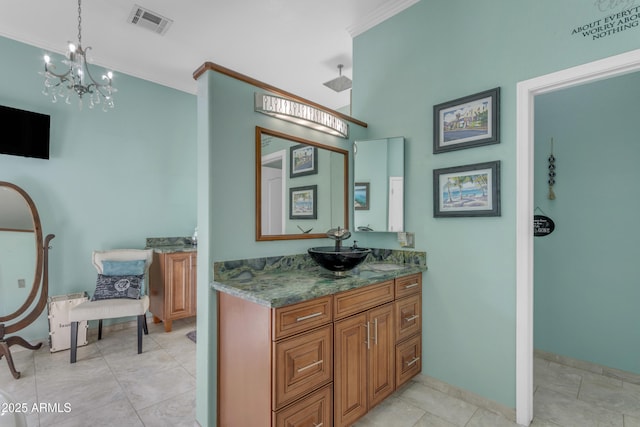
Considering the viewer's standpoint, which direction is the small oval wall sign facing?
facing the viewer

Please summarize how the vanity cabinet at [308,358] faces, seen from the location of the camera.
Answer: facing the viewer and to the right of the viewer

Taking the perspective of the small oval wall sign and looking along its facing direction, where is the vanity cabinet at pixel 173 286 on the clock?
The vanity cabinet is roughly at 2 o'clock from the small oval wall sign.

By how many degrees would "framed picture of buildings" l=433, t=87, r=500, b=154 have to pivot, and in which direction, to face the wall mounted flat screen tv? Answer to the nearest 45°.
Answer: approximately 45° to its right

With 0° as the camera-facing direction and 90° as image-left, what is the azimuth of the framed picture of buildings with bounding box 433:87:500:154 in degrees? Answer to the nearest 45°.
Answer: approximately 45°

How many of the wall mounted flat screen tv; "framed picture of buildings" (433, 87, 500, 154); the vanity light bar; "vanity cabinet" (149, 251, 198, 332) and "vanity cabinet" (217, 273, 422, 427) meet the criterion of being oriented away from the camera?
0

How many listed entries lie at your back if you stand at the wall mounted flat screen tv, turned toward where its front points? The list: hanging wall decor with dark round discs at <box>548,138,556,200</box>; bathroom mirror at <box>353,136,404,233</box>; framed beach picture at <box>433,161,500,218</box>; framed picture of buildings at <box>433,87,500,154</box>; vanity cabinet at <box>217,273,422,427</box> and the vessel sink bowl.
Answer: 0

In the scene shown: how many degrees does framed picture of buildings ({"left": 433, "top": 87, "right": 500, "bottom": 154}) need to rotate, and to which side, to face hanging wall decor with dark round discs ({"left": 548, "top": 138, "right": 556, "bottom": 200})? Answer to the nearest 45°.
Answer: approximately 180°

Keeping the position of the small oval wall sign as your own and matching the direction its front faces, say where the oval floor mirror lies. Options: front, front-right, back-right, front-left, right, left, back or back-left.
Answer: front-right

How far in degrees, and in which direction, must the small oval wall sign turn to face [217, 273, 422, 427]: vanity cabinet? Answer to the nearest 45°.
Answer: approximately 45° to its right

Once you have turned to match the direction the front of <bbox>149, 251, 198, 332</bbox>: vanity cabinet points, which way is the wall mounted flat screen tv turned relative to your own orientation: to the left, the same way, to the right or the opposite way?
the same way

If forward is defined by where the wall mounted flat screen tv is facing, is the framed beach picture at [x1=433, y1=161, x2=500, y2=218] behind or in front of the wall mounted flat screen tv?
in front

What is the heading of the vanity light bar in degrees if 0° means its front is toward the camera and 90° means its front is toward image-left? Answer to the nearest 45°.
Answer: approximately 315°

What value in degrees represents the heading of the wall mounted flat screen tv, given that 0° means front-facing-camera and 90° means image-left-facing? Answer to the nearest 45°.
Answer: approximately 315°

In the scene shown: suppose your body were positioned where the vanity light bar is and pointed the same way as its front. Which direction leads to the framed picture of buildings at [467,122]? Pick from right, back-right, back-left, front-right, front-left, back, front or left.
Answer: front-left

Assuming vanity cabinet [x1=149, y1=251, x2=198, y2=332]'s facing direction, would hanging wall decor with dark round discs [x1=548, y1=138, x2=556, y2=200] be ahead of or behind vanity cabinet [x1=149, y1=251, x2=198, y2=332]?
ahead
